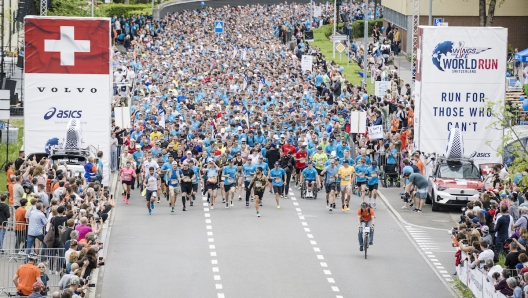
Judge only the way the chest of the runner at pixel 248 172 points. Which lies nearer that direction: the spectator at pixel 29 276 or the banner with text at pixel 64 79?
the spectator

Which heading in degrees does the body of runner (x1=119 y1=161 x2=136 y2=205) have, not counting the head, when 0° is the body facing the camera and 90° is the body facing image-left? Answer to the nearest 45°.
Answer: approximately 0°

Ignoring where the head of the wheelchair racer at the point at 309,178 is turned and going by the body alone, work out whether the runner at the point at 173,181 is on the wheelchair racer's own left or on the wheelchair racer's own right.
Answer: on the wheelchair racer's own right

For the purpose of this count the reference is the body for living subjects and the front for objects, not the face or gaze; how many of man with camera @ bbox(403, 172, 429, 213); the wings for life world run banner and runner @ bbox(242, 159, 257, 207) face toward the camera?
2

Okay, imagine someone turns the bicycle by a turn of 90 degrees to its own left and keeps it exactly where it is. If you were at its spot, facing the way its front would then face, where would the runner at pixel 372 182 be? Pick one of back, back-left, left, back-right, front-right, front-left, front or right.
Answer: left

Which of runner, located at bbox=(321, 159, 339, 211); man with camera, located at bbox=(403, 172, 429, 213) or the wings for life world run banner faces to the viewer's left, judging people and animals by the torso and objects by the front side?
the man with camera

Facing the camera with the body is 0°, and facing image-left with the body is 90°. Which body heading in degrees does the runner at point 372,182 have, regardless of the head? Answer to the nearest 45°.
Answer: approximately 0°

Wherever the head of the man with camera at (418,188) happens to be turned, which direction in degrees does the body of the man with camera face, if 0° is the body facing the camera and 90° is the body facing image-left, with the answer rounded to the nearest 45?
approximately 90°

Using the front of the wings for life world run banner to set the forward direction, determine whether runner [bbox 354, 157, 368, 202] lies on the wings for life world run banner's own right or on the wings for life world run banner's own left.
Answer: on the wings for life world run banner's own right

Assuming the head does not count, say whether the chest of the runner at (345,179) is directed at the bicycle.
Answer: yes

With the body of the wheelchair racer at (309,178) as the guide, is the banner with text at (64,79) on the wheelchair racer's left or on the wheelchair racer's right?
on the wheelchair racer's right

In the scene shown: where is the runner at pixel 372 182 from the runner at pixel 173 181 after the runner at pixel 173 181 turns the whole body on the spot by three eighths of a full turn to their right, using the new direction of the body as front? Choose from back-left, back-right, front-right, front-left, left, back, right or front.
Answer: back-right

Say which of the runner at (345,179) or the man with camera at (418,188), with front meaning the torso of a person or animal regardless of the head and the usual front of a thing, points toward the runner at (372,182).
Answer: the man with camera

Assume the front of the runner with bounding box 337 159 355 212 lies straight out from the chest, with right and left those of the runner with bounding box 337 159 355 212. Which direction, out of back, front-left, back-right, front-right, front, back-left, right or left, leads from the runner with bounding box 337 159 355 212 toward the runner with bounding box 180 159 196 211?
right
